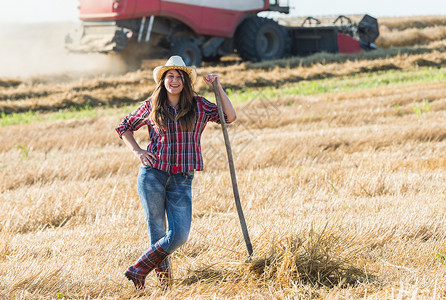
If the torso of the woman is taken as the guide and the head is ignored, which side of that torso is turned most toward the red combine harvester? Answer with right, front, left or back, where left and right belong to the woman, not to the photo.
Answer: back

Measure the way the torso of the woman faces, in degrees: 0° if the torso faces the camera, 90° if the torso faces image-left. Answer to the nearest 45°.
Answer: approximately 0°
